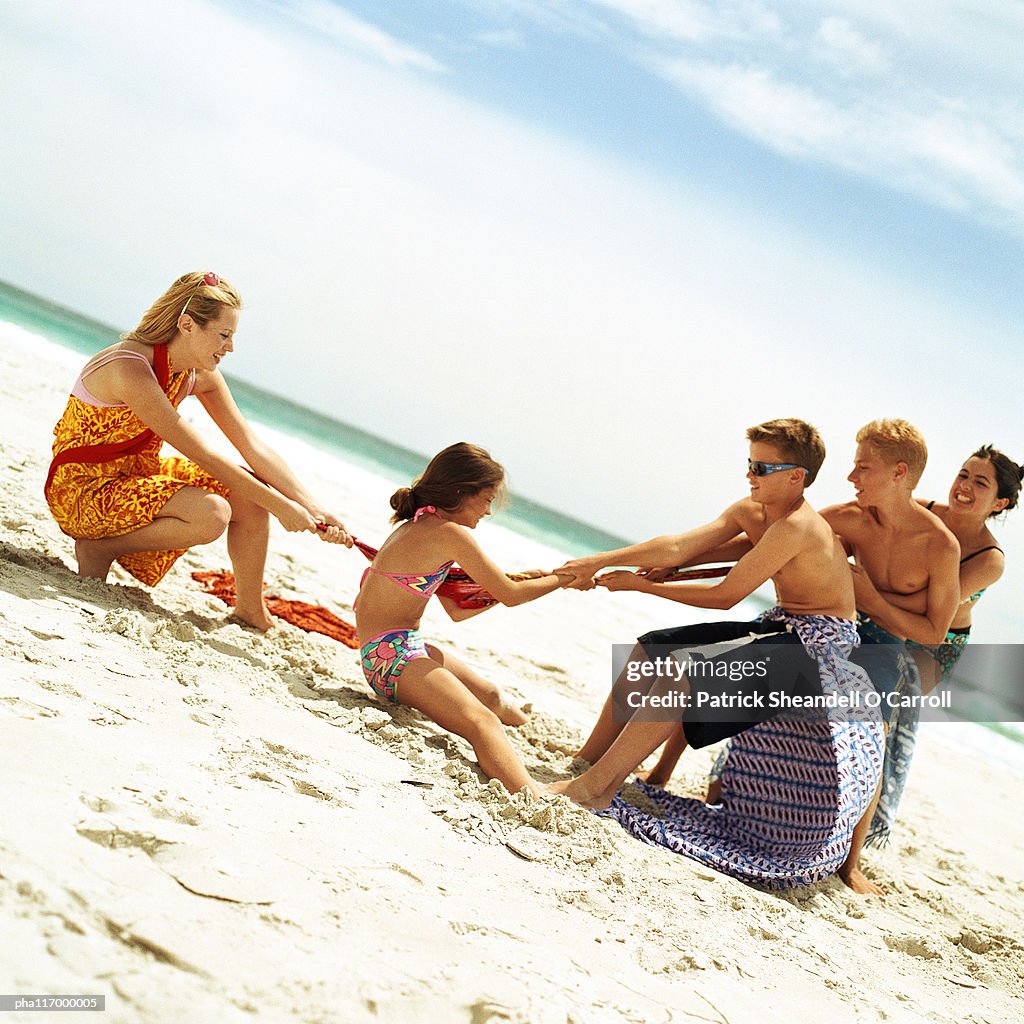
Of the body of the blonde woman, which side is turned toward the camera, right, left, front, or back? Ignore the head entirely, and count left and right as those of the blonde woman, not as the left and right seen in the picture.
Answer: right

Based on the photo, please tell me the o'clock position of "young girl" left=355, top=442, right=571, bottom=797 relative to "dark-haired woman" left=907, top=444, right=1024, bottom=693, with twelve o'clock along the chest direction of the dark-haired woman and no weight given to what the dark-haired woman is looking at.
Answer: The young girl is roughly at 12 o'clock from the dark-haired woman.

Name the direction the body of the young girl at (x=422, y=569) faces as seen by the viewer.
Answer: to the viewer's right

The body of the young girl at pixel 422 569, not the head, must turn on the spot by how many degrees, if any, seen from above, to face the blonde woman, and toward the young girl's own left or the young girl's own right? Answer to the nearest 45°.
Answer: approximately 180°

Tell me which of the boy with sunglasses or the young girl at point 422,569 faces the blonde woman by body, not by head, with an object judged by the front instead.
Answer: the boy with sunglasses

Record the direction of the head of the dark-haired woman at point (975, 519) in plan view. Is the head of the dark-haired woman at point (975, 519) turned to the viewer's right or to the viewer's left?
to the viewer's left

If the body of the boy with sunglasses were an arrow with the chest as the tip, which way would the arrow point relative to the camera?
to the viewer's left

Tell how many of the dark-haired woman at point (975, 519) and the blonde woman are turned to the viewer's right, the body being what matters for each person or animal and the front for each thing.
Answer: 1

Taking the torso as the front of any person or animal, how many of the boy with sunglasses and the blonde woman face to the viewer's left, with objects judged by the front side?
1
